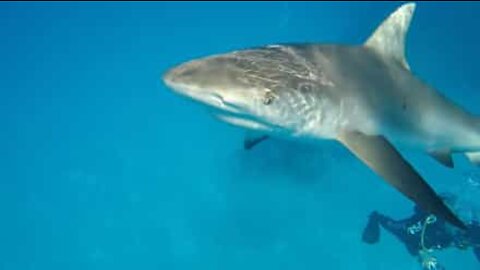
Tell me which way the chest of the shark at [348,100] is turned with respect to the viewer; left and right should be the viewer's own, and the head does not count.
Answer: facing the viewer and to the left of the viewer
